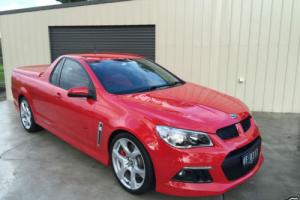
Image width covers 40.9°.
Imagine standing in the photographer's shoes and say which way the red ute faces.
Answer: facing the viewer and to the right of the viewer
